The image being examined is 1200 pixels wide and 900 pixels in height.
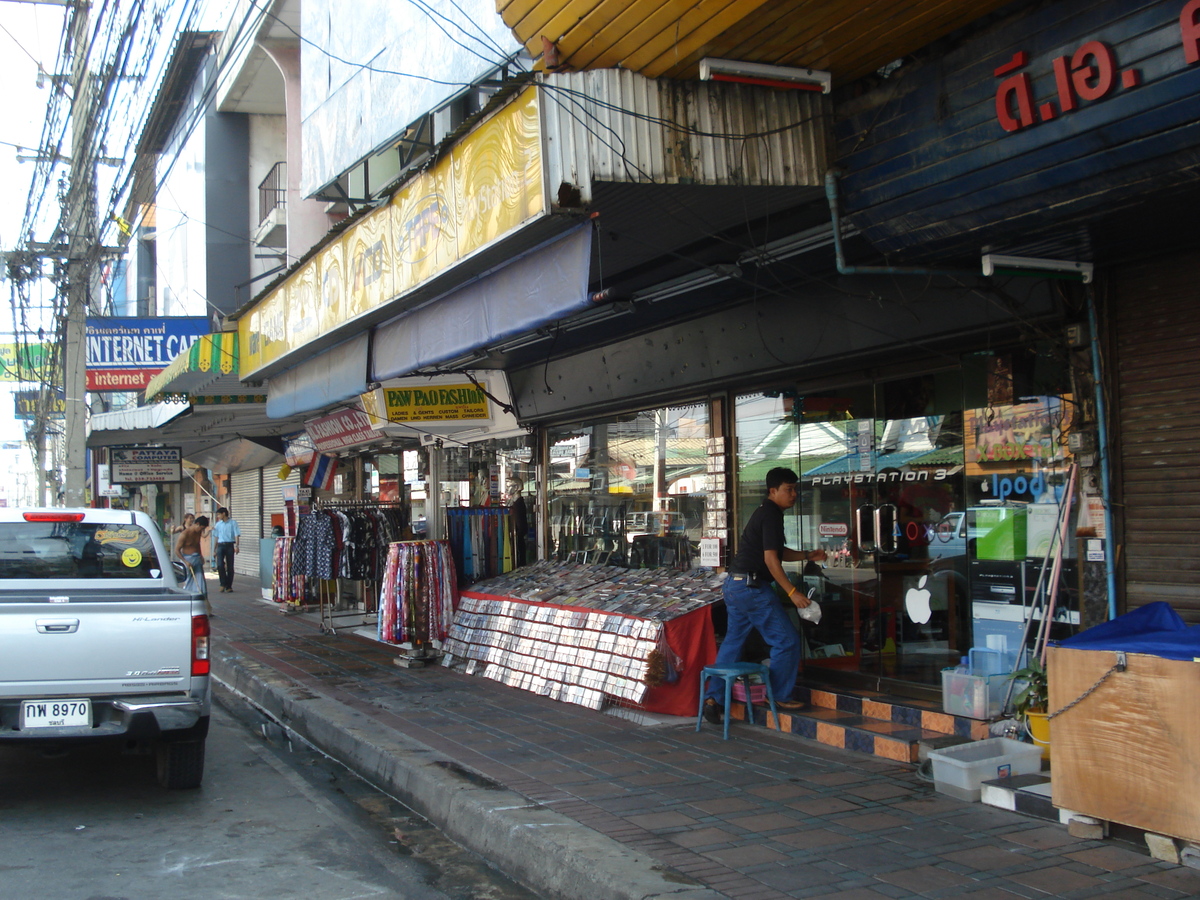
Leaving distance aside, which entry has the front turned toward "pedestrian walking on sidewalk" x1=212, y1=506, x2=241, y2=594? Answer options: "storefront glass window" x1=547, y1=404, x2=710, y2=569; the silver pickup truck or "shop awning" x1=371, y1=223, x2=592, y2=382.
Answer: the silver pickup truck

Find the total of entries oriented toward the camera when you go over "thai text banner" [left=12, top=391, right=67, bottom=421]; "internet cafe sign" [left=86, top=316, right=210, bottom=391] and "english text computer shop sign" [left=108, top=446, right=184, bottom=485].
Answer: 3

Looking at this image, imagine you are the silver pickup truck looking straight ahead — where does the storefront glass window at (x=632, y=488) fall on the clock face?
The storefront glass window is roughly at 2 o'clock from the silver pickup truck.

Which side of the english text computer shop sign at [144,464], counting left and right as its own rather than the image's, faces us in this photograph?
front

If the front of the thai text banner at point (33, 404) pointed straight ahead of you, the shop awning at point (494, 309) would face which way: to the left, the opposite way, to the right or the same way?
to the right

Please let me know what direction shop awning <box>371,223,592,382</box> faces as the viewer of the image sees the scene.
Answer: facing the viewer and to the left of the viewer

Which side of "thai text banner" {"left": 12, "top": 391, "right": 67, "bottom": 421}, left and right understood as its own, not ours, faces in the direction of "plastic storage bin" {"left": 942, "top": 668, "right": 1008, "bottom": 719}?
front

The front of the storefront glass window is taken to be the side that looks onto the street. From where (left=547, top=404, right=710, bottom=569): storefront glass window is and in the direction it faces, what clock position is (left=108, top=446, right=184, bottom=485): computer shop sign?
The computer shop sign is roughly at 3 o'clock from the storefront glass window.

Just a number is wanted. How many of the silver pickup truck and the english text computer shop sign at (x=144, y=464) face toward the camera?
1

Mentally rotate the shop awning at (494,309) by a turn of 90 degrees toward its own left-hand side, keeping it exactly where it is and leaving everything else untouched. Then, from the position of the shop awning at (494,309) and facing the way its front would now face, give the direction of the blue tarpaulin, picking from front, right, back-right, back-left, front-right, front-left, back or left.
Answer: front

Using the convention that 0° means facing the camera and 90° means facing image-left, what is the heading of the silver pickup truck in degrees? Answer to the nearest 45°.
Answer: approximately 180°

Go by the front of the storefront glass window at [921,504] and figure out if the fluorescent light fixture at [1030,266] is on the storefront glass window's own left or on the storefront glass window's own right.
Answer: on the storefront glass window's own left

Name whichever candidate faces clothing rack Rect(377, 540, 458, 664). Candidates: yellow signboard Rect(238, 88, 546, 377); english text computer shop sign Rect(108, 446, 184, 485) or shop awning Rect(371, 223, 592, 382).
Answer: the english text computer shop sign

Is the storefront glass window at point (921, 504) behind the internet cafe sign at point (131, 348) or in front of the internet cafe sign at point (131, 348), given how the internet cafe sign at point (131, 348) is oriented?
in front

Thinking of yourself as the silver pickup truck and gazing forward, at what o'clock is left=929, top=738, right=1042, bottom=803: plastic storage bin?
The plastic storage bin is roughly at 4 o'clock from the silver pickup truck.
